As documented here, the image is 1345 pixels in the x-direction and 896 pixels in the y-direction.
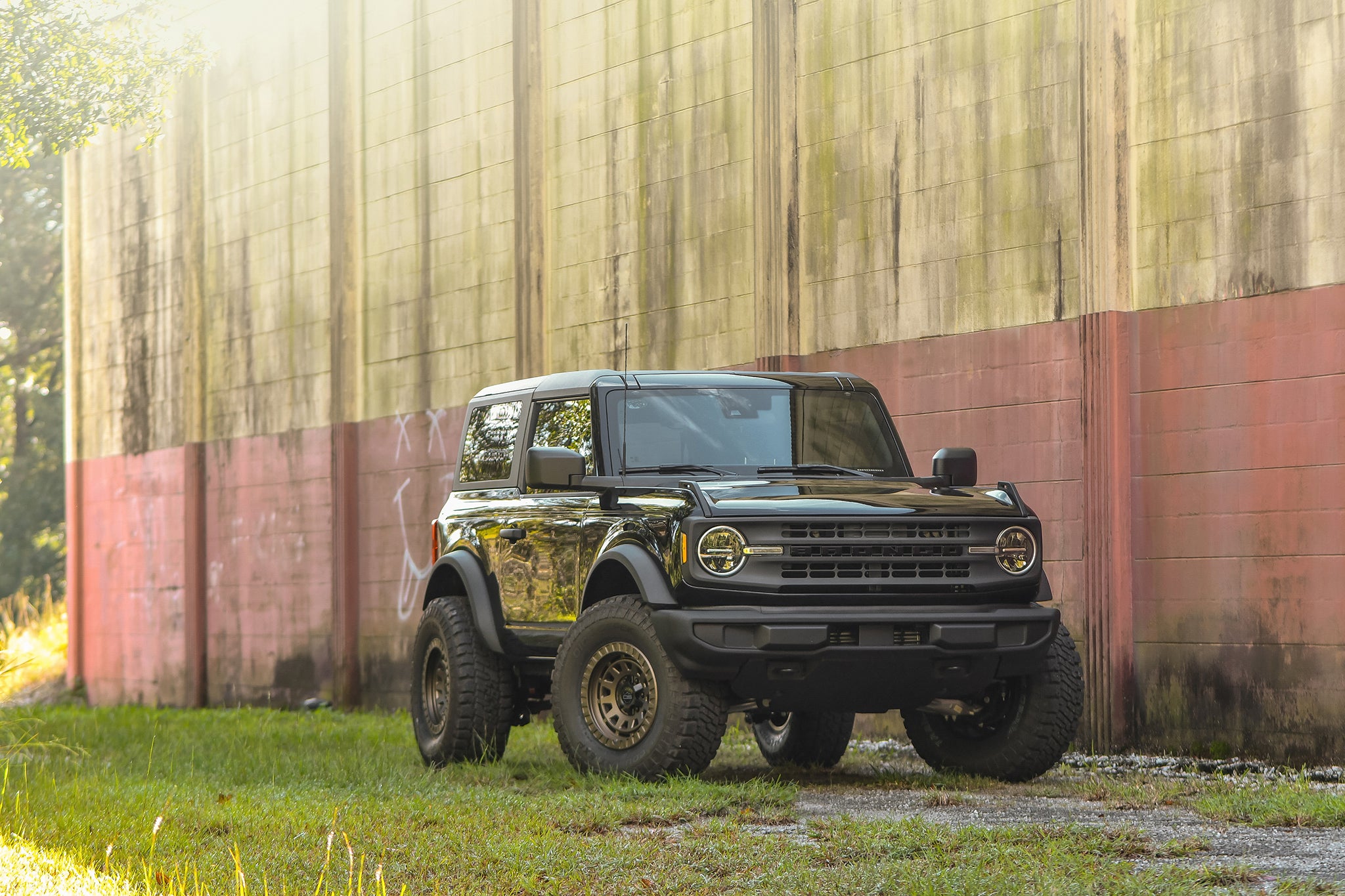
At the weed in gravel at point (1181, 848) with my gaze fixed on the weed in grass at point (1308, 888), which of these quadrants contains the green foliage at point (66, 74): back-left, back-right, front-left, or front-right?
back-right

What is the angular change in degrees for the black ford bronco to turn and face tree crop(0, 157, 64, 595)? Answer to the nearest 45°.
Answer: approximately 180°

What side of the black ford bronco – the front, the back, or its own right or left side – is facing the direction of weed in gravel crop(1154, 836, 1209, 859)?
front

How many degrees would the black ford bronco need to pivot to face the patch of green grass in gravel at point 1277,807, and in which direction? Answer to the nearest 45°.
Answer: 0° — it already faces it

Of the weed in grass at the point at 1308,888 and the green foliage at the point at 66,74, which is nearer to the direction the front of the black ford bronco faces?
the weed in grass

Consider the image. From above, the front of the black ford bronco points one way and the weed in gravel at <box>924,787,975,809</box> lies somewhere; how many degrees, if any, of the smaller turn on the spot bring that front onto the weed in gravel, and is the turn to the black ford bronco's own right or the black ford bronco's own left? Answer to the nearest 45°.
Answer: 0° — it already faces it

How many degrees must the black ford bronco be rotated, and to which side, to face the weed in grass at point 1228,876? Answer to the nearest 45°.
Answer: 0° — it already faces it

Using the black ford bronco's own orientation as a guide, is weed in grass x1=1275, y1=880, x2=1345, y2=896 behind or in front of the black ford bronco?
in front

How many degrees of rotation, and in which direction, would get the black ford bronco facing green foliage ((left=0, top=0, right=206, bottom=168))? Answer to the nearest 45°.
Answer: approximately 180°

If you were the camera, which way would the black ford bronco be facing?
facing the viewer and to the right of the viewer
